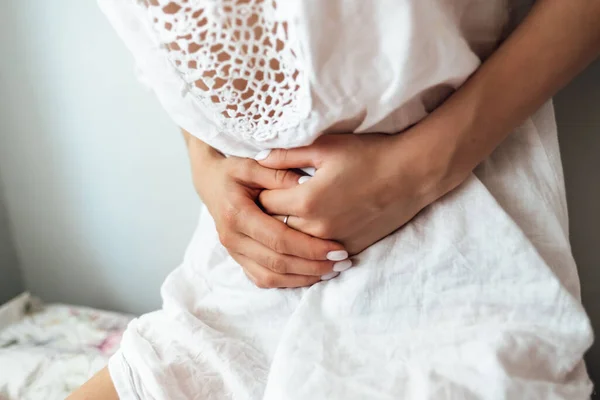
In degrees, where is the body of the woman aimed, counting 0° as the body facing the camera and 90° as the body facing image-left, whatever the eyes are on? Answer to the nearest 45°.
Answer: approximately 45°
